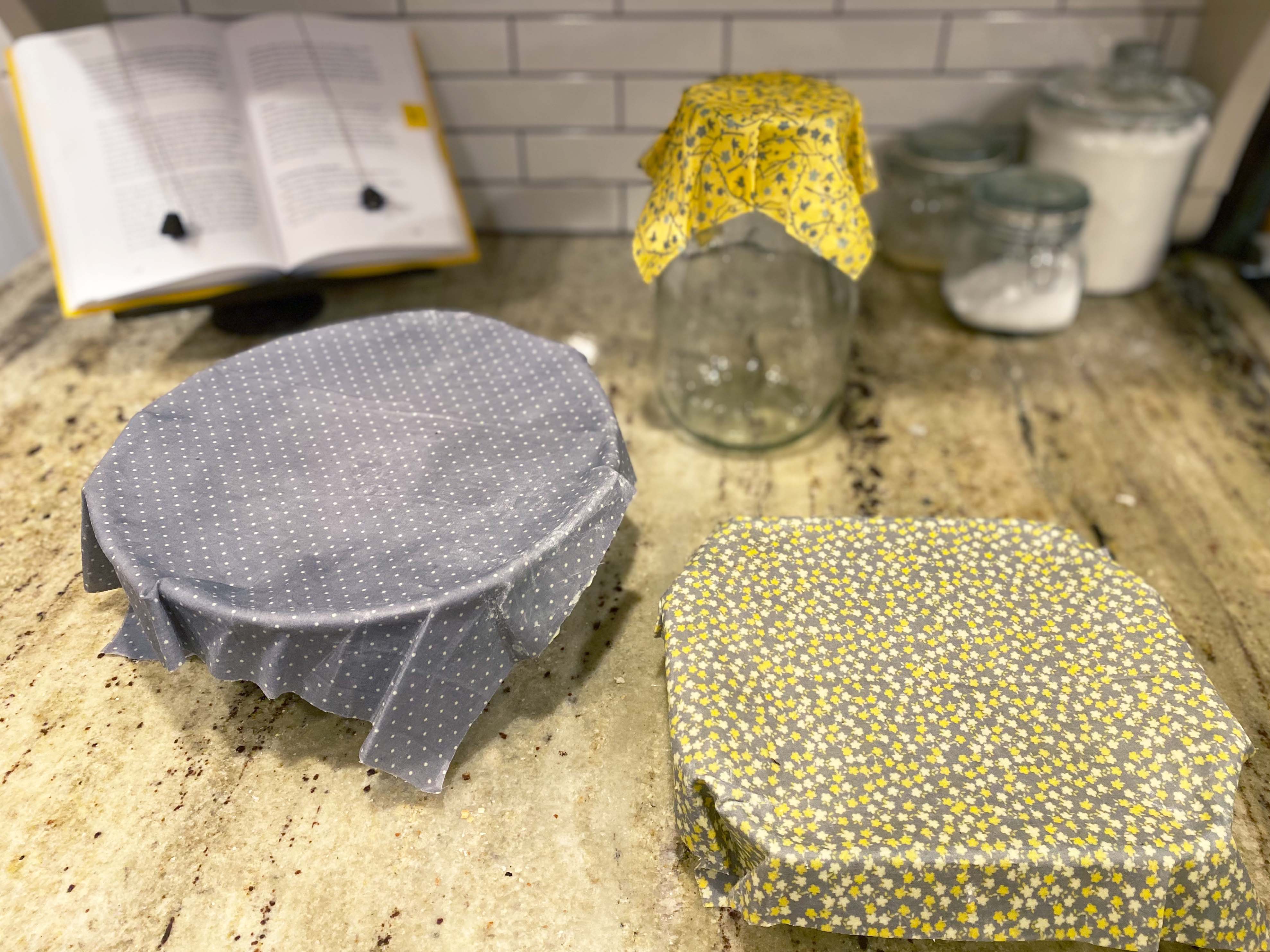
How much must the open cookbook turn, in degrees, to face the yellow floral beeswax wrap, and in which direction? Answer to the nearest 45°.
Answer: approximately 45° to its left

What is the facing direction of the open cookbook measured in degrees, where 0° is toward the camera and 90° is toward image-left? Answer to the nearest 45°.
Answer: approximately 0°

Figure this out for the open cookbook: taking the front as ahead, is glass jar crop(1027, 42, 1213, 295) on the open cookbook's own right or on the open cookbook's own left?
on the open cookbook's own left

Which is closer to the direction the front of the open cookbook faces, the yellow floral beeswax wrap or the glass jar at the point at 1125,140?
the yellow floral beeswax wrap

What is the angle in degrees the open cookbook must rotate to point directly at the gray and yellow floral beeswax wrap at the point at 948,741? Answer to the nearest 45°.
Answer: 0° — it already faces it

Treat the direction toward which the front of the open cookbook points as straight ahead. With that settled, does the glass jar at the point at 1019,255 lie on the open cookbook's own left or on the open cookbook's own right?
on the open cookbook's own left

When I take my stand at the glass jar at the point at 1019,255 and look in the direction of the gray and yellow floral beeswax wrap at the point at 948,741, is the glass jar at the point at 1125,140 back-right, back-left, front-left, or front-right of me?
back-left

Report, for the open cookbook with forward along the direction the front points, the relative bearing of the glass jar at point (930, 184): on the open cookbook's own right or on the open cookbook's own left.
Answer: on the open cookbook's own left

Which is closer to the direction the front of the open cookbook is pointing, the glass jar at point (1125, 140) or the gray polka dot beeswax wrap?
the gray polka dot beeswax wrap

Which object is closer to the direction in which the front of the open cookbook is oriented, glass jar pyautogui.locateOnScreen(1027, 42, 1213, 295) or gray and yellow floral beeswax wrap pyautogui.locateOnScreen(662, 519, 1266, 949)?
the gray and yellow floral beeswax wrap
